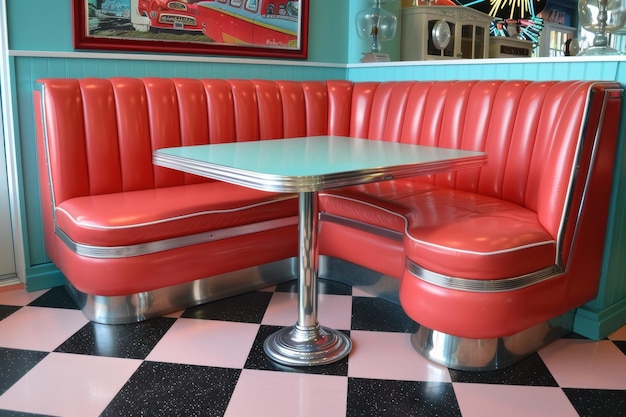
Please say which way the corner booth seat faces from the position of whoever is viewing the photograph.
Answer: facing the viewer

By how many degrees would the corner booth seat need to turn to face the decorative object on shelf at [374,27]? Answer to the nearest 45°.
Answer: approximately 180°

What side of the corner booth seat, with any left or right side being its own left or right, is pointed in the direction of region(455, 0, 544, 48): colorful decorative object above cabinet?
back

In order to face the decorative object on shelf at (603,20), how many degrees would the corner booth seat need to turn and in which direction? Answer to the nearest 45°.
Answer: approximately 90° to its left

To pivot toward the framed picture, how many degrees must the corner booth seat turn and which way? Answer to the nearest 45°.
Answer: approximately 135° to its right

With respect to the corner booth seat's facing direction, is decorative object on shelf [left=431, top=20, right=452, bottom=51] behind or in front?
behind

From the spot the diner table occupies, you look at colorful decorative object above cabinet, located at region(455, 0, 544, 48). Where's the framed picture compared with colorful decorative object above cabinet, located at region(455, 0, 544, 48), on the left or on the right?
left

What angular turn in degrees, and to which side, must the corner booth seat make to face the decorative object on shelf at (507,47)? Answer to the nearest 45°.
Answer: approximately 180°
